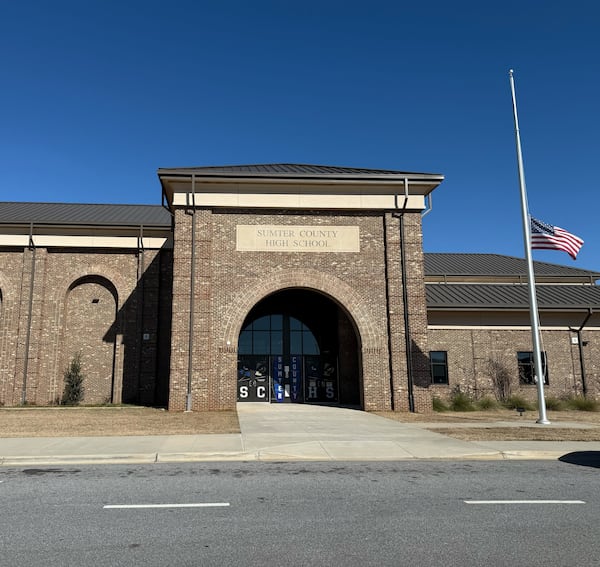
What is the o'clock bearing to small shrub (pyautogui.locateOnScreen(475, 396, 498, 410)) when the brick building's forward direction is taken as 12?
The small shrub is roughly at 9 o'clock from the brick building.

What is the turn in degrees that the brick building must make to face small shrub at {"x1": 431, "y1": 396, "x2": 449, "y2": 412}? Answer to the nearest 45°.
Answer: approximately 90° to its left

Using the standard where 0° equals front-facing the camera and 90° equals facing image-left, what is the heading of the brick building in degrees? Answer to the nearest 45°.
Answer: approximately 0°

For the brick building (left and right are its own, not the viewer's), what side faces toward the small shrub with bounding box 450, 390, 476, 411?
left

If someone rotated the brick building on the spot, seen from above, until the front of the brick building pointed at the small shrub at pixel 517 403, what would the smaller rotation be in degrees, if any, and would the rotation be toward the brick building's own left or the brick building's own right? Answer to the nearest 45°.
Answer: approximately 90° to the brick building's own left

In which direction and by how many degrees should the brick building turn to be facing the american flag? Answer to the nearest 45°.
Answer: approximately 45° to its left

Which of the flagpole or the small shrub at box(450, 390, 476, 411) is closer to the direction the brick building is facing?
the flagpole

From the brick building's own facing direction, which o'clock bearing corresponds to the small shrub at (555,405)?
The small shrub is roughly at 9 o'clock from the brick building.

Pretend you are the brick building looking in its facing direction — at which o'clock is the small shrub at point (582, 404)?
The small shrub is roughly at 9 o'clock from the brick building.
